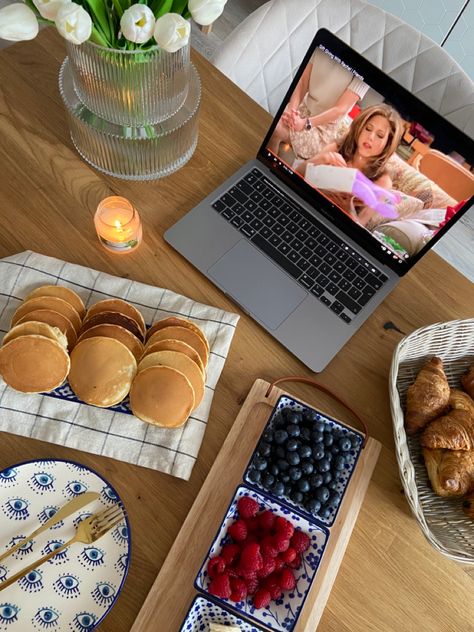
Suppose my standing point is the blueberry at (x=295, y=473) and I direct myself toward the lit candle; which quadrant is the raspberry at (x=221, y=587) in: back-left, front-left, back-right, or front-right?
back-left

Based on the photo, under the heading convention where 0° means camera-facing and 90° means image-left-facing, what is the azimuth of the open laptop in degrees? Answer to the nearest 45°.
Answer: approximately 45°

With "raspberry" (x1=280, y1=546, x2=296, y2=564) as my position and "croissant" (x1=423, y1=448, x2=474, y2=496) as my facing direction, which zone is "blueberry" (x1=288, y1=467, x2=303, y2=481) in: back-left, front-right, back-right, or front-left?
front-left
